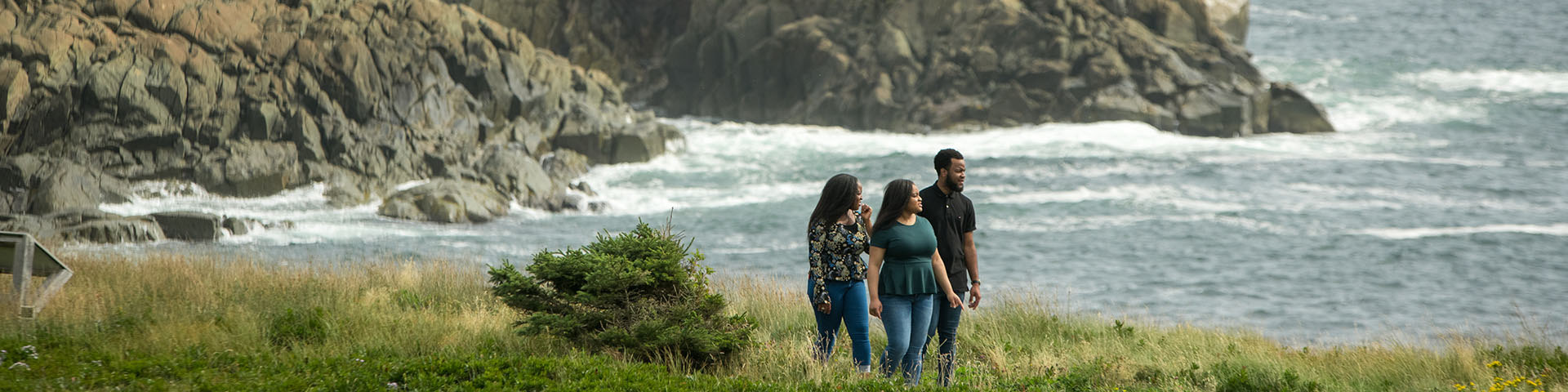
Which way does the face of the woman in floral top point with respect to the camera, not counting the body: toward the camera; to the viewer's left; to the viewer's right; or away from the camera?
to the viewer's right

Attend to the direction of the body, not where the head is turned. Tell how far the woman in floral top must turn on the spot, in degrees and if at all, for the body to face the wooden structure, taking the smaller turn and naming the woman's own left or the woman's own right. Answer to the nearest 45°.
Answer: approximately 135° to the woman's own right

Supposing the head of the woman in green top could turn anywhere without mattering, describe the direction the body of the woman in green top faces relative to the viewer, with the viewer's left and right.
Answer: facing the viewer and to the right of the viewer

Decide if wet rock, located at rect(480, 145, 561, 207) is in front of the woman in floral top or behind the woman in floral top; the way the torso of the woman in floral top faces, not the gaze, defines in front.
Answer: behind

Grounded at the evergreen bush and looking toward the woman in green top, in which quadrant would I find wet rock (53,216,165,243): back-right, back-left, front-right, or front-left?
back-left

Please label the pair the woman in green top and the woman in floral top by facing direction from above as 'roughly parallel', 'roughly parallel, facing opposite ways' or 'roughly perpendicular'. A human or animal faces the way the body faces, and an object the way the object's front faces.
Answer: roughly parallel
